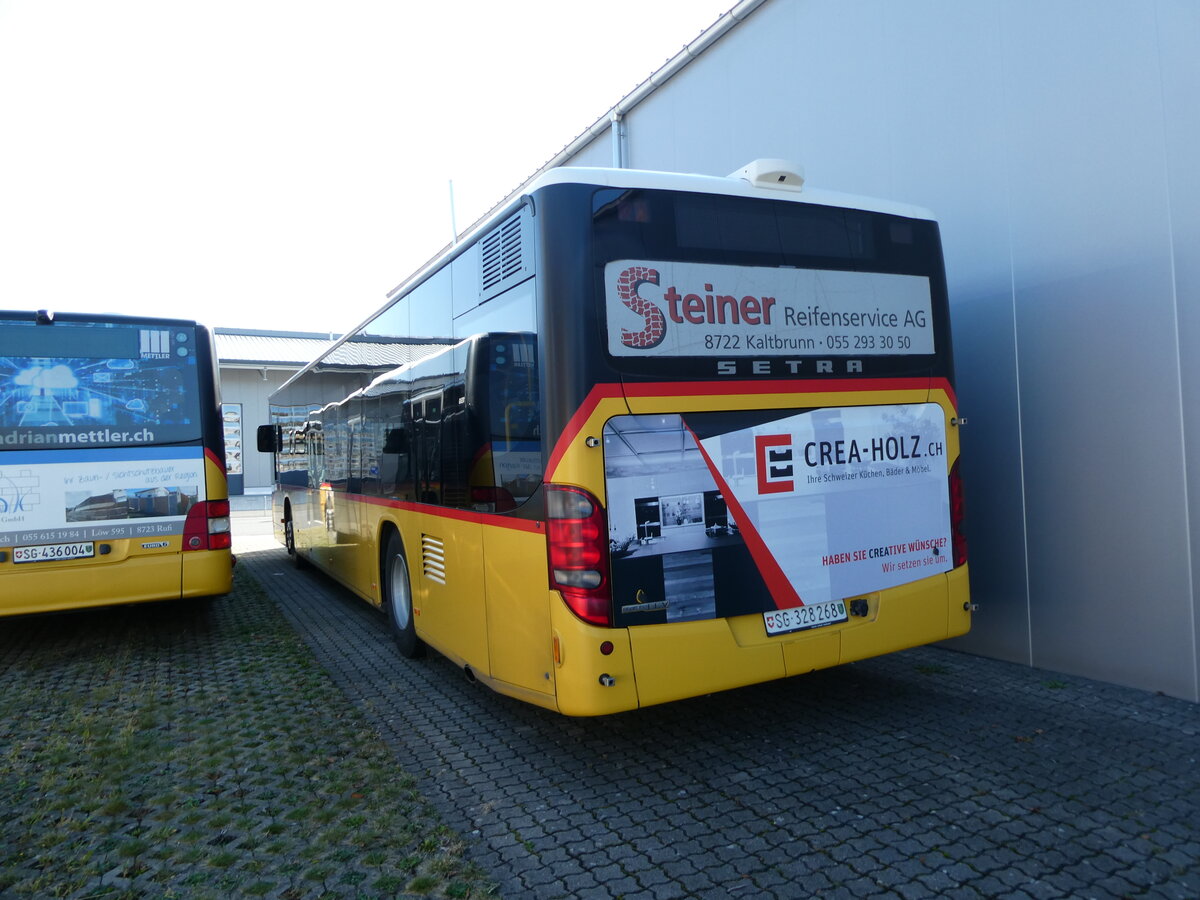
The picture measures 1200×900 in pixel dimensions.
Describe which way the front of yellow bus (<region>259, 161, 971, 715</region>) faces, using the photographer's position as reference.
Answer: facing away from the viewer and to the left of the viewer

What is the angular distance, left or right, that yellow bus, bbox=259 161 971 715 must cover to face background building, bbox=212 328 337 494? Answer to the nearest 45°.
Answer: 0° — it already faces it
